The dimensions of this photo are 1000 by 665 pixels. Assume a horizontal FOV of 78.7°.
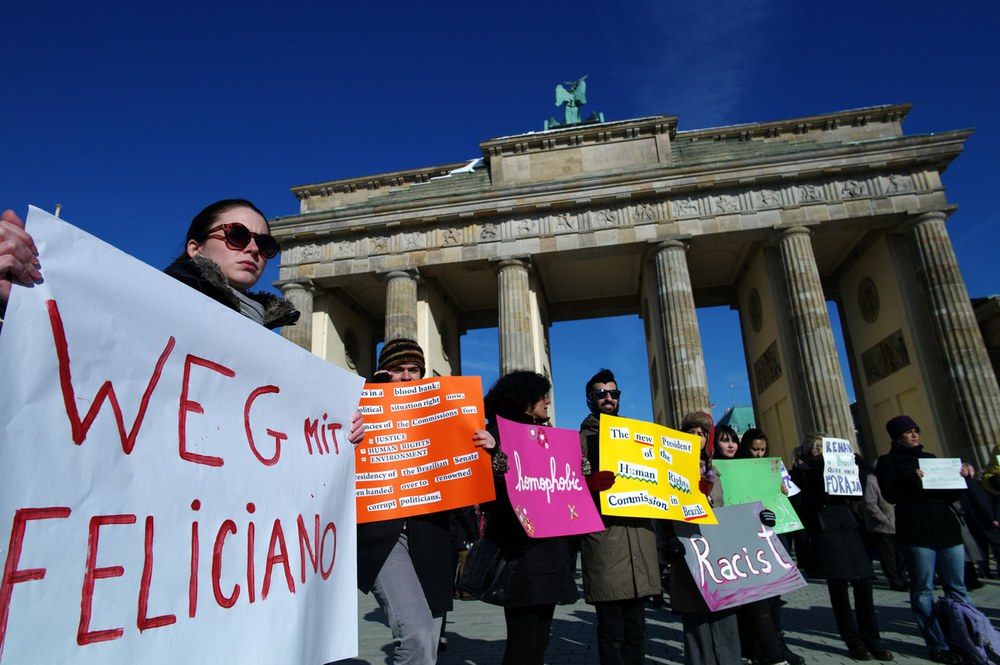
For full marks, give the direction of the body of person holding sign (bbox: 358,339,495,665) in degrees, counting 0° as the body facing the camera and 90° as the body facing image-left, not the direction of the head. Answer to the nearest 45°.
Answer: approximately 0°

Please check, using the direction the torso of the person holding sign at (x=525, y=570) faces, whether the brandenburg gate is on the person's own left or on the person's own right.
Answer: on the person's own left

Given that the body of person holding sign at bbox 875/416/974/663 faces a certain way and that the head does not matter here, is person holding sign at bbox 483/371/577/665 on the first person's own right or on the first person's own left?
on the first person's own right

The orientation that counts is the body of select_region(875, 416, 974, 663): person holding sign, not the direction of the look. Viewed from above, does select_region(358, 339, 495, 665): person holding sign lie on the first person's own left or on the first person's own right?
on the first person's own right

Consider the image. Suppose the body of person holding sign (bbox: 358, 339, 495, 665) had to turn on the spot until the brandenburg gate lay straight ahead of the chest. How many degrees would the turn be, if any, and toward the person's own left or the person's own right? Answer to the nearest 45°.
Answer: approximately 135° to the person's own left

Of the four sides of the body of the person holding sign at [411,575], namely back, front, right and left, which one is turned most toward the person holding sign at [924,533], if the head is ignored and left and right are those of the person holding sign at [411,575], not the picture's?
left
